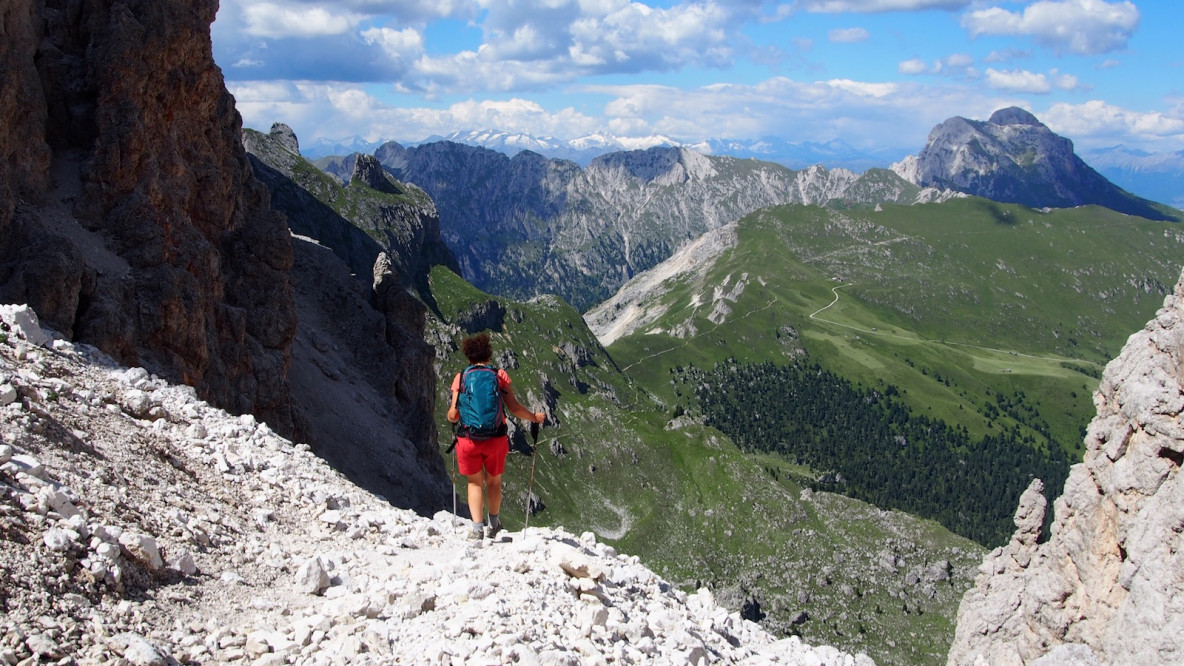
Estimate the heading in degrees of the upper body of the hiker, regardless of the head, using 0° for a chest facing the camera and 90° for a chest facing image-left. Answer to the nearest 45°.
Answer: approximately 180°

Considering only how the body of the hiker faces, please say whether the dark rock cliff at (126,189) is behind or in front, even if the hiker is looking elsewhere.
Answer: in front
